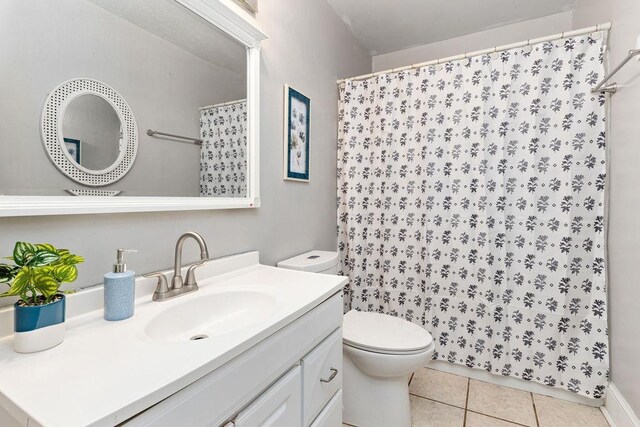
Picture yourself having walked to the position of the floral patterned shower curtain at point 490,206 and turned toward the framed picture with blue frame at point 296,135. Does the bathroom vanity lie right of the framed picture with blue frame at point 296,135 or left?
left

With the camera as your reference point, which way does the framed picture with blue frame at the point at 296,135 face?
facing the viewer and to the right of the viewer

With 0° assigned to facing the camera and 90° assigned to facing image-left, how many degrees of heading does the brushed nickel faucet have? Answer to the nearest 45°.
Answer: approximately 315°

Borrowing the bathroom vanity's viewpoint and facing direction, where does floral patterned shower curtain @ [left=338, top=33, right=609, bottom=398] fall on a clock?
The floral patterned shower curtain is roughly at 10 o'clock from the bathroom vanity.

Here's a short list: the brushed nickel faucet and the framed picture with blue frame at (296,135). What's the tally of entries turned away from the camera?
0

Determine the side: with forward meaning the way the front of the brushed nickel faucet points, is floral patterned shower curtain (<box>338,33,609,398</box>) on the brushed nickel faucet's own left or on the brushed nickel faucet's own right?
on the brushed nickel faucet's own left

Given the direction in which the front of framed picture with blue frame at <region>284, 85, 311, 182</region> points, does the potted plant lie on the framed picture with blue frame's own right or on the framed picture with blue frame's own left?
on the framed picture with blue frame's own right

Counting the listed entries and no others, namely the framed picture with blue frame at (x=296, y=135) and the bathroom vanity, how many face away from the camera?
0

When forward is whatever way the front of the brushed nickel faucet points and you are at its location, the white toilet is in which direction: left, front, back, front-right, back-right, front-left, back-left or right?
front-left
